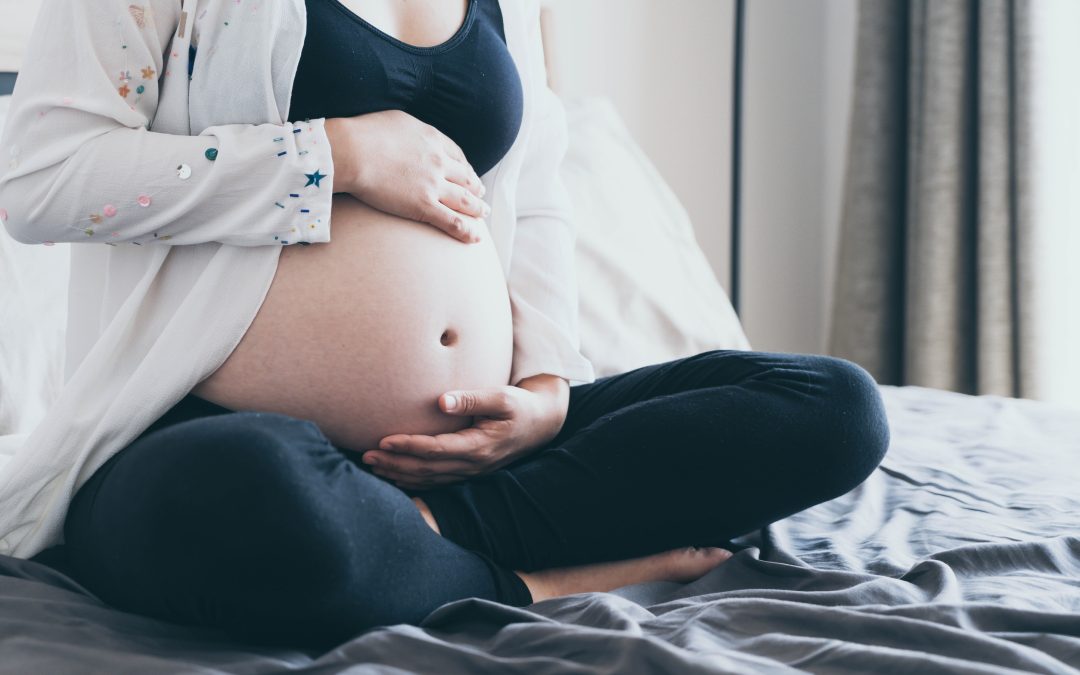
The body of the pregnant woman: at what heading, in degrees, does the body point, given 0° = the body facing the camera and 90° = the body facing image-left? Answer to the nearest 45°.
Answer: approximately 315°

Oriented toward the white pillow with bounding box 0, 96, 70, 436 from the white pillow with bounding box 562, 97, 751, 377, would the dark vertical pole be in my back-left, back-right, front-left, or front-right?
back-right

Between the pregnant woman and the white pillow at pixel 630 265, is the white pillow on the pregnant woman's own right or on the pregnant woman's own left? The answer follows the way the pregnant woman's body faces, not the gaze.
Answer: on the pregnant woman's own left

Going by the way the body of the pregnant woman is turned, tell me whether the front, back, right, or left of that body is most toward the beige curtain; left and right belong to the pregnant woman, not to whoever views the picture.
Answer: left
